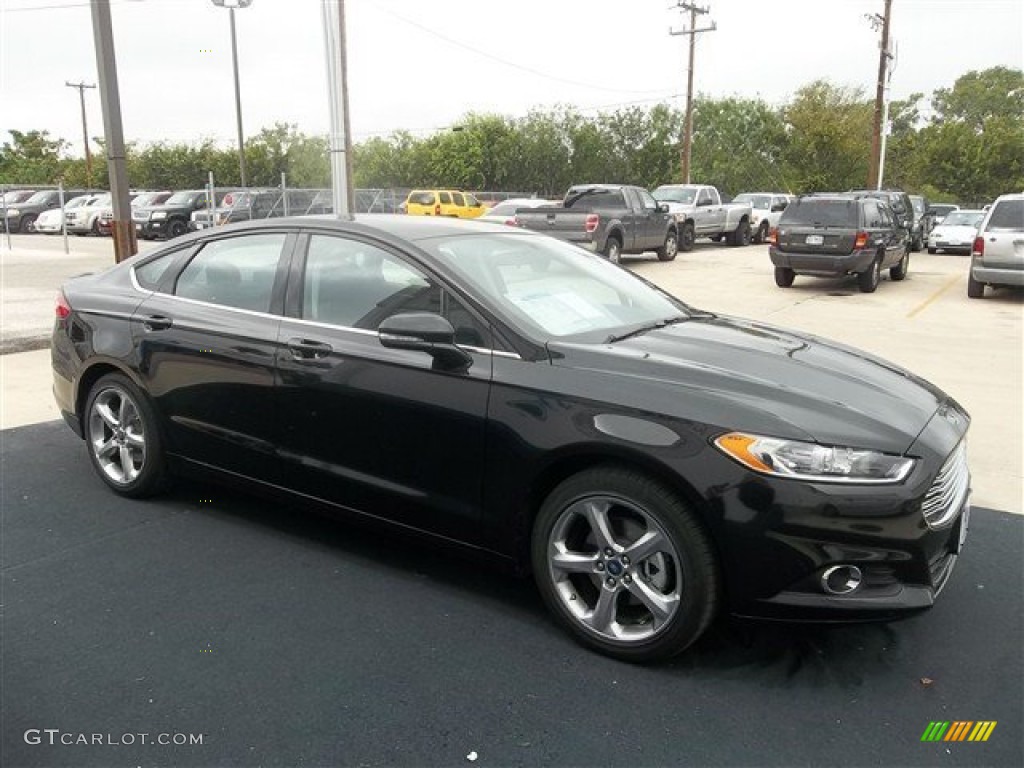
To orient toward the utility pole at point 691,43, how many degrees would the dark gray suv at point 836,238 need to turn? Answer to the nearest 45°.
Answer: approximately 45° to its left

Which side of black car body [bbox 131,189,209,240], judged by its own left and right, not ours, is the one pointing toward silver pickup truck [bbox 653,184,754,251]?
left

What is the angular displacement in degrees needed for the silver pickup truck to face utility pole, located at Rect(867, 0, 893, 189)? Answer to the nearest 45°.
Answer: approximately 180°

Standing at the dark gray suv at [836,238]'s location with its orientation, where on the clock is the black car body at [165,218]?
The black car body is roughly at 8 o'clock from the dark gray suv.

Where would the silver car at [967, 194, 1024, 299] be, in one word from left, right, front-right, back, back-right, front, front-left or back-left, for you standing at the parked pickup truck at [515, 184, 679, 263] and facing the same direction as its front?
right

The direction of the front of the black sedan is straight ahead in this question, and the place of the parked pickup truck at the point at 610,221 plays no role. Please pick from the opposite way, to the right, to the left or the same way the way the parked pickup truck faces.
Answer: to the left

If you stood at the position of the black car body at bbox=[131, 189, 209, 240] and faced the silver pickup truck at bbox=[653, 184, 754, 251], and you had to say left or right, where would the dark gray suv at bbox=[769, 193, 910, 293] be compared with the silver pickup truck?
right

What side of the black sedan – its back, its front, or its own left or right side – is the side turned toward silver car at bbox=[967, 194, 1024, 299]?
left

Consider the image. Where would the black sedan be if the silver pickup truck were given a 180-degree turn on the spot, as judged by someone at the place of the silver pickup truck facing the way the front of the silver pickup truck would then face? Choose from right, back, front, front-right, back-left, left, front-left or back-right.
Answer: back-right

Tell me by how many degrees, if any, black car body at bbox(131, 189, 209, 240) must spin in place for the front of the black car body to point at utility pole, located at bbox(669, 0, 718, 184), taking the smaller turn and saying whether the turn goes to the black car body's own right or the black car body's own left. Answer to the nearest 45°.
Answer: approximately 135° to the black car body's own left

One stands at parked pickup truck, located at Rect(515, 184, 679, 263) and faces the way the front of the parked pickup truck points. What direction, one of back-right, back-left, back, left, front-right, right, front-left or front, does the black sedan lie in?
back-right

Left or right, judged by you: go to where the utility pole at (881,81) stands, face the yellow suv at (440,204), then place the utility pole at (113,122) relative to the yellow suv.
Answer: left

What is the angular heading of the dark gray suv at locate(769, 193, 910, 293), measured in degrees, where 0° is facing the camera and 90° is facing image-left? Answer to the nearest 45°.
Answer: approximately 225°

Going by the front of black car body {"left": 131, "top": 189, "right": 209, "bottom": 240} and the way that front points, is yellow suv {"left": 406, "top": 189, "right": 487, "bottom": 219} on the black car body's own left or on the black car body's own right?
on the black car body's own left

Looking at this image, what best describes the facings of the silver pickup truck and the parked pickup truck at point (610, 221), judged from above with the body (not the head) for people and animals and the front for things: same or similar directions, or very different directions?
very different directions

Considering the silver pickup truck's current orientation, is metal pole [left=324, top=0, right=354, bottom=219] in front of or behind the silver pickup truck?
in front
